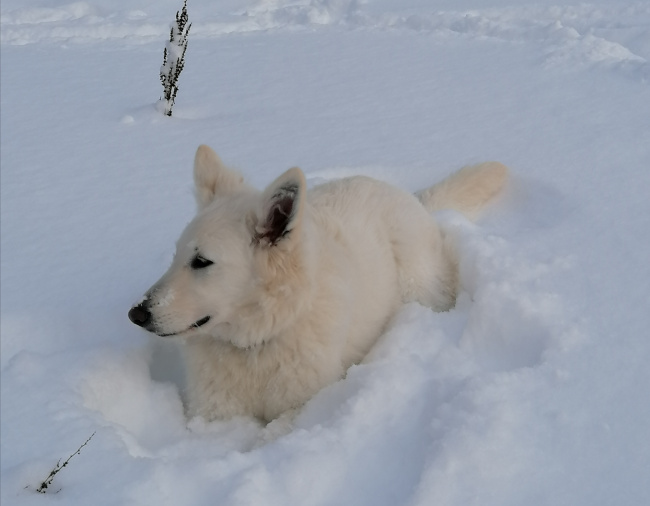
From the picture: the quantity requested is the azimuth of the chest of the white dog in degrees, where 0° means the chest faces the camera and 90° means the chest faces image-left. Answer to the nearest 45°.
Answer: approximately 45°
